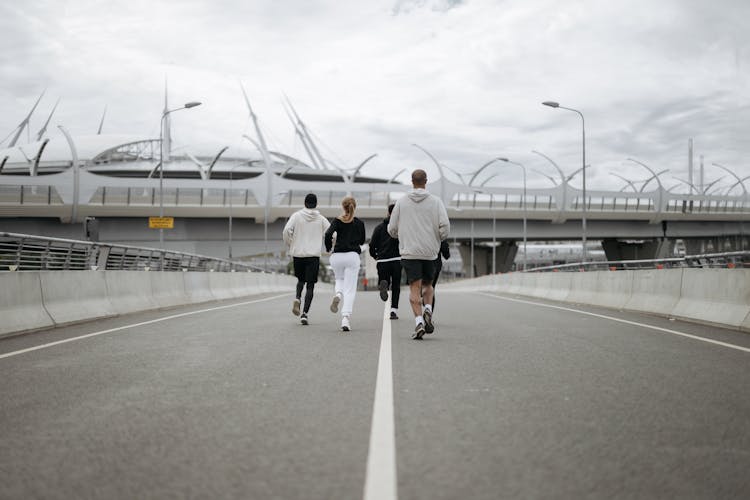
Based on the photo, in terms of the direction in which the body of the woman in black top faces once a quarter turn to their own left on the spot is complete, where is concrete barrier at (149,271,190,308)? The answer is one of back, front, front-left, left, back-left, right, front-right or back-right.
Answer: front-right

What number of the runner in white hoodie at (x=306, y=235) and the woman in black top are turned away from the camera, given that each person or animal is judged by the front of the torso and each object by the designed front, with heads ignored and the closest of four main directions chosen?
2

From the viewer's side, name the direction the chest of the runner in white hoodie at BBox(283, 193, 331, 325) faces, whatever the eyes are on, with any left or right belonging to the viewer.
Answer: facing away from the viewer

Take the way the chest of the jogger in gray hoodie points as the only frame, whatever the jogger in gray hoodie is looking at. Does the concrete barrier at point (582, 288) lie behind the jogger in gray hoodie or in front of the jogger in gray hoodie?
in front

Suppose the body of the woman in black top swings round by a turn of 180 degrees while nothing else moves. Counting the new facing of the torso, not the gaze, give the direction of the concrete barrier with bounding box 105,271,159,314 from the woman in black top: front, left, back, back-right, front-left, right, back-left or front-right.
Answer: back-right

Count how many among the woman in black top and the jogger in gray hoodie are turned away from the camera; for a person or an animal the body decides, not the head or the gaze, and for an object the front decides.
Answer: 2

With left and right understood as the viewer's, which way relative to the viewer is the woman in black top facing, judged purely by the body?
facing away from the viewer

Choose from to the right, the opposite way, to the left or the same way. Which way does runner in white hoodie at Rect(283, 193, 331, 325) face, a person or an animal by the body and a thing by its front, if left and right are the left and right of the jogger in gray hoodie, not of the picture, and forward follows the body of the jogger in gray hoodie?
the same way

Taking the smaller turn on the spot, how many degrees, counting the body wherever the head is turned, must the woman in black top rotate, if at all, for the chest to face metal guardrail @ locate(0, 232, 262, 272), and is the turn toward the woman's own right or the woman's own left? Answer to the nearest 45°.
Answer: approximately 90° to the woman's own left

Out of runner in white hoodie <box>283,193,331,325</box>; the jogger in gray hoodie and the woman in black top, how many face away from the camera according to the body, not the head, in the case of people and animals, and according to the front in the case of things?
3

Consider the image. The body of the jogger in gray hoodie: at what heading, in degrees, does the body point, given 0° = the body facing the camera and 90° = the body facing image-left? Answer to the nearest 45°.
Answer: approximately 180°

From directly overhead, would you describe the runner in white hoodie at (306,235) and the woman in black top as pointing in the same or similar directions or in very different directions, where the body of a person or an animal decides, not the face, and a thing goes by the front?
same or similar directions

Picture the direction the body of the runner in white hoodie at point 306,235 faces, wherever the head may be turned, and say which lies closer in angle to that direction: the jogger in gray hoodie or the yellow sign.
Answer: the yellow sign

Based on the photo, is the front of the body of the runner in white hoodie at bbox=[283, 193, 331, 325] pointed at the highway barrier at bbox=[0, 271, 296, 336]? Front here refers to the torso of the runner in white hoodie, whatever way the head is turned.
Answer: no

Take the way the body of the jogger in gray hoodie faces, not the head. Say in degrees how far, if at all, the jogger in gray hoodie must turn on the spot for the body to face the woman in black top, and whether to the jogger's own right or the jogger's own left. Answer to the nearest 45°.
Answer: approximately 45° to the jogger's own left
